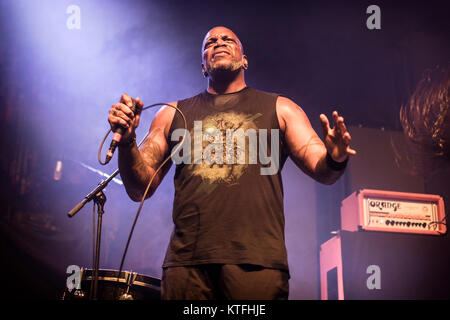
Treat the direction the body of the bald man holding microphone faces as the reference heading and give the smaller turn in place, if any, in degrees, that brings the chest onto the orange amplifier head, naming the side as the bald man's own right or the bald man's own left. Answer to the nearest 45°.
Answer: approximately 135° to the bald man's own left

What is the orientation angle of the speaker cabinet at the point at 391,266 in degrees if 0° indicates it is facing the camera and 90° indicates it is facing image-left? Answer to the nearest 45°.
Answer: approximately 315°

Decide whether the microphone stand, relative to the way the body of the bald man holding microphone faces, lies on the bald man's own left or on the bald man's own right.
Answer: on the bald man's own right

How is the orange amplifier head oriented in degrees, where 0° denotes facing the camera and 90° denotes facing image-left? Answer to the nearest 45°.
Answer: approximately 315°

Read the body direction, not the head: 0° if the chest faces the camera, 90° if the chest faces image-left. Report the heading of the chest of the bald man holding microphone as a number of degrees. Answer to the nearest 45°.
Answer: approximately 0°

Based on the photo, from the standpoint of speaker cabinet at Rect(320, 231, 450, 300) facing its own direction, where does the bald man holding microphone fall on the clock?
The bald man holding microphone is roughly at 2 o'clock from the speaker cabinet.

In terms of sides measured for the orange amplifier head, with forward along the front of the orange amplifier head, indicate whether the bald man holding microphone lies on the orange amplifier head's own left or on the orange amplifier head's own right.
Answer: on the orange amplifier head's own right
